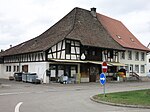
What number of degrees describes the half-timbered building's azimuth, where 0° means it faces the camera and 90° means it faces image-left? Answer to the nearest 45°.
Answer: approximately 315°
